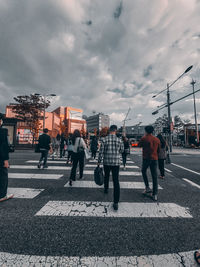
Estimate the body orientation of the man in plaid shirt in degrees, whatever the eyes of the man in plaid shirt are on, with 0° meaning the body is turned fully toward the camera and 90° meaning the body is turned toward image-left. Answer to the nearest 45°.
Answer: approximately 180°

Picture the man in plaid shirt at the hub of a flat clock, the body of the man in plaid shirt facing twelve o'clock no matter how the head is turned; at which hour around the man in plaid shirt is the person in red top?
The person in red top is roughly at 2 o'clock from the man in plaid shirt.
